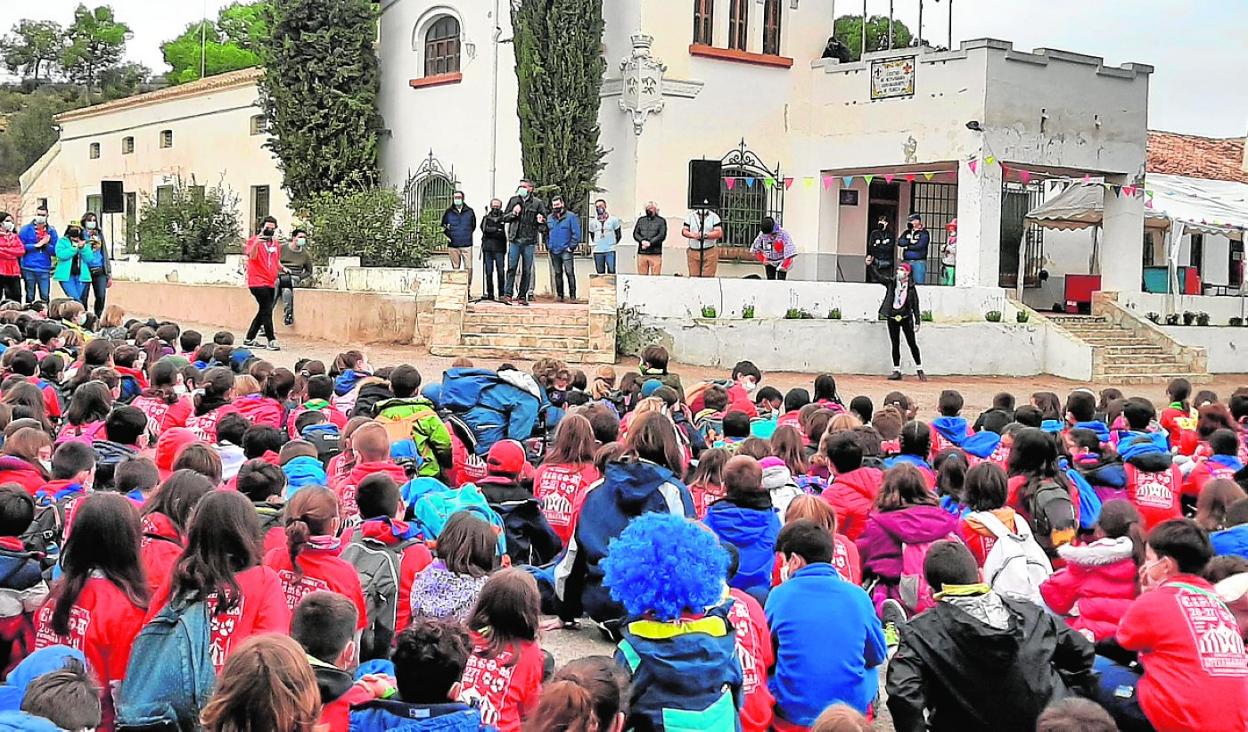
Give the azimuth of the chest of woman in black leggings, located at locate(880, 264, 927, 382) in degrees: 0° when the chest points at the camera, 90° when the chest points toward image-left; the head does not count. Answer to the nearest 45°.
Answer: approximately 0°

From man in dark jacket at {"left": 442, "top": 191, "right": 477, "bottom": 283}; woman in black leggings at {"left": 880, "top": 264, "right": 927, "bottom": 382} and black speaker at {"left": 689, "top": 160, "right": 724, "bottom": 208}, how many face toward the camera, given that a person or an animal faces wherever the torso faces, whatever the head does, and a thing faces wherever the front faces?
3

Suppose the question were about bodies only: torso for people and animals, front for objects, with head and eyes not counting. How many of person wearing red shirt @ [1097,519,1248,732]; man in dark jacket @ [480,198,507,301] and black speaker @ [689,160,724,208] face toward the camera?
2

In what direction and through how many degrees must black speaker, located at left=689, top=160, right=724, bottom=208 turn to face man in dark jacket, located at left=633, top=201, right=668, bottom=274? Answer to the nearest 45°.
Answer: approximately 45° to its right

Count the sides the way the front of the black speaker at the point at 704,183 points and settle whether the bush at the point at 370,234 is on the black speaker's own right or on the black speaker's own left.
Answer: on the black speaker's own right

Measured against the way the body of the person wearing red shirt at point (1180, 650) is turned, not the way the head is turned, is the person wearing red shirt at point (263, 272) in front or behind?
in front

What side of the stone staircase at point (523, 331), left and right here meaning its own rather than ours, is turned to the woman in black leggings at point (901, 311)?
left

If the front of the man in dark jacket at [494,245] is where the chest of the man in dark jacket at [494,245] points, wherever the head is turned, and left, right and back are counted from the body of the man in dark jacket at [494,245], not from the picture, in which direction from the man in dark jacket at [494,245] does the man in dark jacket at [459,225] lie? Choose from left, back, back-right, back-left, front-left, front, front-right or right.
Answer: back-right
